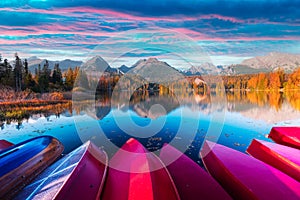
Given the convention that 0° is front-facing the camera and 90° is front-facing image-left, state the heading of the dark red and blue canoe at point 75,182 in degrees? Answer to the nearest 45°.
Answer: approximately 225°

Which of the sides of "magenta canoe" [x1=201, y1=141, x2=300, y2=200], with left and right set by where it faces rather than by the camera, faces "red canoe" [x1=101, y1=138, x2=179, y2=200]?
left

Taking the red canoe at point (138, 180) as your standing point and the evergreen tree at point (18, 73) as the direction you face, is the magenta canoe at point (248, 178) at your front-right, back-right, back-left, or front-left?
back-right

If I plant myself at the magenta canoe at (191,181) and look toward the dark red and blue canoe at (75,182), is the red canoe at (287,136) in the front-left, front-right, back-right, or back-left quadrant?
back-right

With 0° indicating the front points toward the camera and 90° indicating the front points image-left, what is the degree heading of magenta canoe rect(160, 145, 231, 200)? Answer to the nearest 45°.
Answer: approximately 135°

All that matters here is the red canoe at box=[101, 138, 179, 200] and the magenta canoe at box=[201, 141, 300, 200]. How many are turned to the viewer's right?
0

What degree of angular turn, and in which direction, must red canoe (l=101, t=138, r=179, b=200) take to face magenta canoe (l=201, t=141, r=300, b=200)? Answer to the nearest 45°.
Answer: approximately 90° to its right

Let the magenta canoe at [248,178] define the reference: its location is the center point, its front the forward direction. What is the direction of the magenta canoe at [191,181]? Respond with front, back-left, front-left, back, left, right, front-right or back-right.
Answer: left

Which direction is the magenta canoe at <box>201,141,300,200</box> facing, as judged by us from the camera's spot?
facing away from the viewer and to the left of the viewer

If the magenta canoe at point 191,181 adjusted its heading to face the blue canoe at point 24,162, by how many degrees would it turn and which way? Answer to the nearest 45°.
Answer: approximately 45° to its left

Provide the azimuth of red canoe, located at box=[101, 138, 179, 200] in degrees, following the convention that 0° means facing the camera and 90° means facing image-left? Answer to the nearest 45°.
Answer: approximately 180°

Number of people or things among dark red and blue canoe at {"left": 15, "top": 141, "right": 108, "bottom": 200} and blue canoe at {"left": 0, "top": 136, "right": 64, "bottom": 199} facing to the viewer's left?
0

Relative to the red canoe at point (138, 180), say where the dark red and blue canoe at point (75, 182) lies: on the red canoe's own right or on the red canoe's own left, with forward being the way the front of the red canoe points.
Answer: on the red canoe's own left
